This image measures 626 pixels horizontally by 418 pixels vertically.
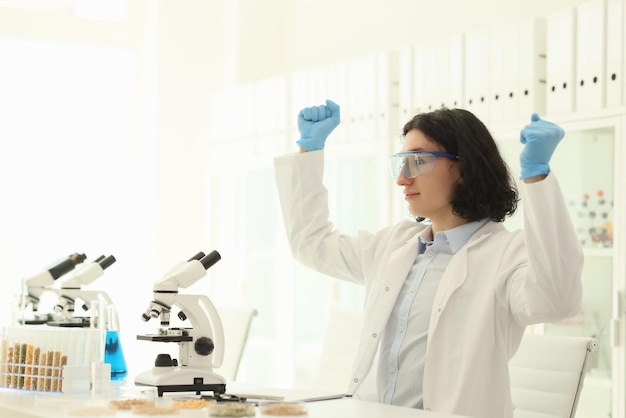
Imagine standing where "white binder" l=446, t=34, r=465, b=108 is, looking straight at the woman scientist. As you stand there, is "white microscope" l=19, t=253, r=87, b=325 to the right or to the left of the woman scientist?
right

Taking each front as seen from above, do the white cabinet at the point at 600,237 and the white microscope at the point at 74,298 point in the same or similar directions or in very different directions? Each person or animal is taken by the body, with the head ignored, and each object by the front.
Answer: very different directions

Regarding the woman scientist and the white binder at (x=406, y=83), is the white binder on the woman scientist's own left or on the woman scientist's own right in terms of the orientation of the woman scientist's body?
on the woman scientist's own right

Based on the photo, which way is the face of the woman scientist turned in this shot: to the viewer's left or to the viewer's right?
to the viewer's left

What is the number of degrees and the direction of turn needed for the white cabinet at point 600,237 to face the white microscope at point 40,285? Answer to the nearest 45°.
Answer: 0° — it already faces it
